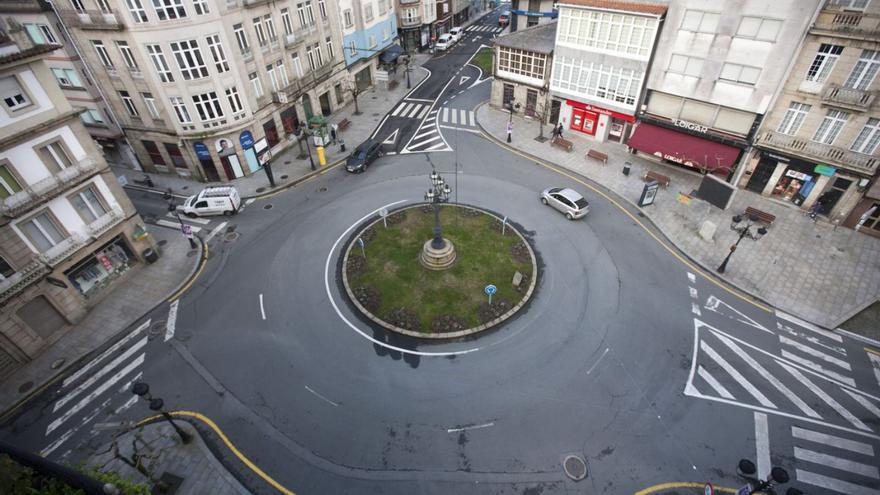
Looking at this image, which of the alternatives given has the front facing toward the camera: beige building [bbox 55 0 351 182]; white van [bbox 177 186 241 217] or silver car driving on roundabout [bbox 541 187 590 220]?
the beige building

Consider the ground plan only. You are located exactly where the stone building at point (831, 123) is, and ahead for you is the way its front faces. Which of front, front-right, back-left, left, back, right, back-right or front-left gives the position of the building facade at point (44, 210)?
front

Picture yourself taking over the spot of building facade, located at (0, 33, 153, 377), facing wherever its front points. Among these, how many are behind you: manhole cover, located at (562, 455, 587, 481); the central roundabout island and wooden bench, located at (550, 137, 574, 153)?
0

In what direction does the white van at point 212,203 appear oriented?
to the viewer's left

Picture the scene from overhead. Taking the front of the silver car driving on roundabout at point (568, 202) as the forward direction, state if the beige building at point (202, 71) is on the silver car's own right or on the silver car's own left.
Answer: on the silver car's own left

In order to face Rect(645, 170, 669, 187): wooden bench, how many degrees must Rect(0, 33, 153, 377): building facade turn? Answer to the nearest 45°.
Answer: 0° — it already faces it

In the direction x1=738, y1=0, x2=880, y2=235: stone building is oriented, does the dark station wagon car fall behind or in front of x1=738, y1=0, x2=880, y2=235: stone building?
in front

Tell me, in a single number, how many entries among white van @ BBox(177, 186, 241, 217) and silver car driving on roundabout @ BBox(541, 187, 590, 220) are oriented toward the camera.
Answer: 0

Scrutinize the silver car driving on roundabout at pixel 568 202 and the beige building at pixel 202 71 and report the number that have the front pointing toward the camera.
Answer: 1

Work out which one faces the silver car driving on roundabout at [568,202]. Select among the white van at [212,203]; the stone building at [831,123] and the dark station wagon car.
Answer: the stone building

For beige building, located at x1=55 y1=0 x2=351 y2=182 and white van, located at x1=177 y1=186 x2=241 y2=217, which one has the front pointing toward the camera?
the beige building

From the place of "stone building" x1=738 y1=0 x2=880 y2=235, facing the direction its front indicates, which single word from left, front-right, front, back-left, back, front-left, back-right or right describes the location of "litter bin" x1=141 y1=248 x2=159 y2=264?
front

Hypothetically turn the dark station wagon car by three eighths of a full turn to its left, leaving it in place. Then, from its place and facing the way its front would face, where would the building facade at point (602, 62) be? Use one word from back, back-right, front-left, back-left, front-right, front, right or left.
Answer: front

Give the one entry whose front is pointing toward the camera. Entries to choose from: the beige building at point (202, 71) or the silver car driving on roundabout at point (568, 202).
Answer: the beige building

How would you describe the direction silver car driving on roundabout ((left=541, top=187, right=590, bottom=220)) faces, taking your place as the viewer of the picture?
facing away from the viewer and to the left of the viewer

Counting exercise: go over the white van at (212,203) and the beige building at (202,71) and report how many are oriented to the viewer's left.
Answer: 1

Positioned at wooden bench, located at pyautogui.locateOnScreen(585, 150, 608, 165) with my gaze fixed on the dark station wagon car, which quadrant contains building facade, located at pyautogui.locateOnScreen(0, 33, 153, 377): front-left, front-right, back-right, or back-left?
front-left

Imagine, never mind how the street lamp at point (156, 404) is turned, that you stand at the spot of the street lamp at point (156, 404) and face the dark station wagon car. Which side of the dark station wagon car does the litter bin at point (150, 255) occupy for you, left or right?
left

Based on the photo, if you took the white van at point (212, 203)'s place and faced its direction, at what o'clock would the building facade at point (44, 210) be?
The building facade is roughly at 11 o'clock from the white van.

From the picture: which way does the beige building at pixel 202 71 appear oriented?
toward the camera

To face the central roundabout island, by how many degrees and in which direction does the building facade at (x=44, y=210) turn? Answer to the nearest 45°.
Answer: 0° — it already faces it

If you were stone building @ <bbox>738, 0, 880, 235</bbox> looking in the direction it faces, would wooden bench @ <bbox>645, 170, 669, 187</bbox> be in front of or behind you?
in front
